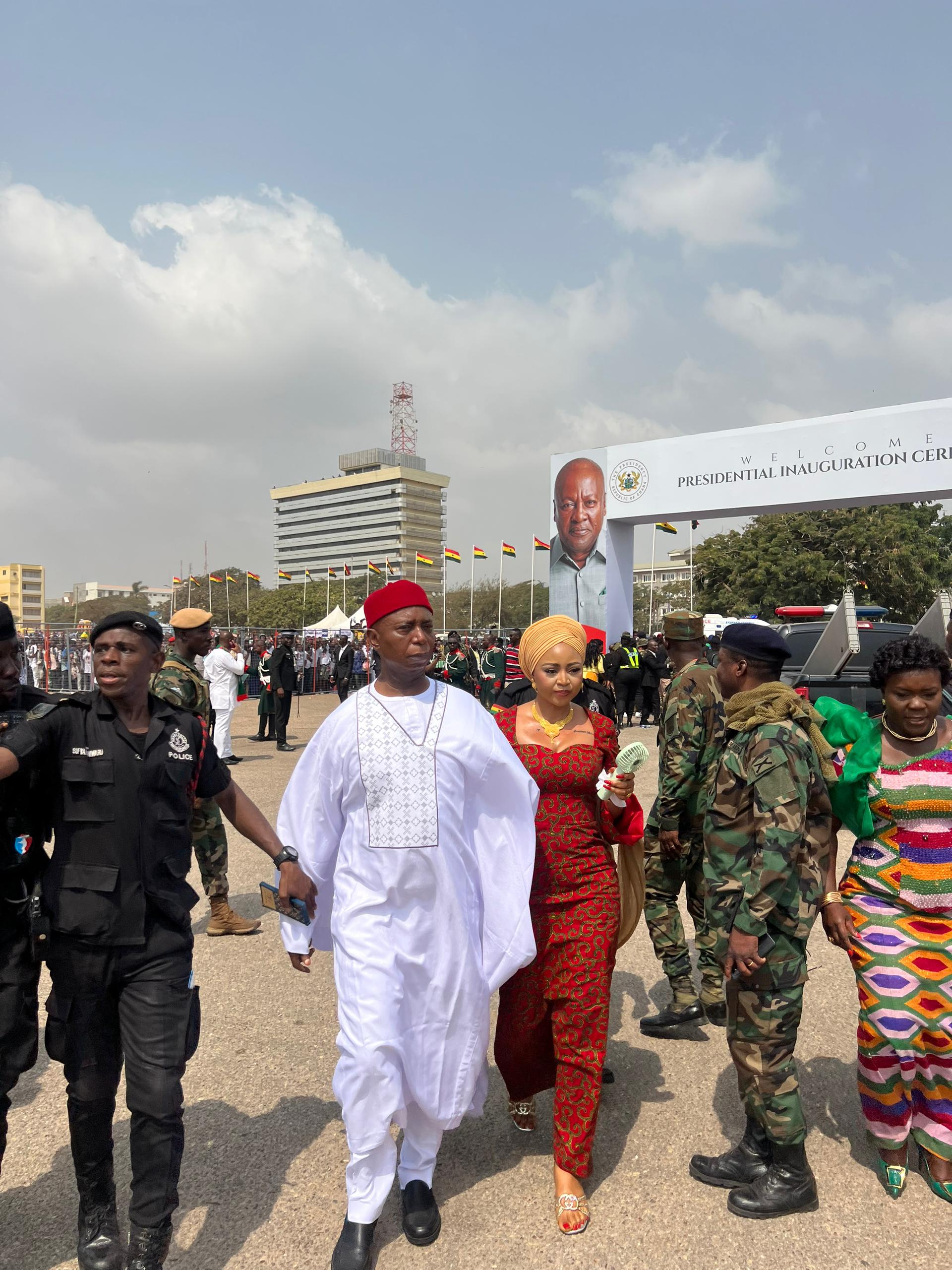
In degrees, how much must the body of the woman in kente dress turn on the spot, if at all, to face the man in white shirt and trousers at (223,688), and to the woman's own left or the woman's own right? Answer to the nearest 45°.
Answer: approximately 135° to the woman's own right

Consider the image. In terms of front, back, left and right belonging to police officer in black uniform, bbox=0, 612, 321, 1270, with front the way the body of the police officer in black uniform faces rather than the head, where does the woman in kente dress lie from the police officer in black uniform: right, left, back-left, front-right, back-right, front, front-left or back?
left

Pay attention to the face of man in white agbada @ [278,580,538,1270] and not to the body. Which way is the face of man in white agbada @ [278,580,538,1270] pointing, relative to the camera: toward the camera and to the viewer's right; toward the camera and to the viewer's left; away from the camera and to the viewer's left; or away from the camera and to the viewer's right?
toward the camera and to the viewer's right

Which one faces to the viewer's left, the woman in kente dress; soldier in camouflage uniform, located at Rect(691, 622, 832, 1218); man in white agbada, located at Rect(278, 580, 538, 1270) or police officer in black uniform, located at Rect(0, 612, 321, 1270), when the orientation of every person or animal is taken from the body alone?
the soldier in camouflage uniform

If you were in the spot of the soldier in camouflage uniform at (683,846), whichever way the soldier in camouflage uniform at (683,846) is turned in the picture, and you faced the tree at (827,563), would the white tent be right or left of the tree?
left

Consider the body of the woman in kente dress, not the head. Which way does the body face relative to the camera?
toward the camera

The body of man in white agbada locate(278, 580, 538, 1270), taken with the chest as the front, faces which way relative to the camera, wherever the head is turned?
toward the camera

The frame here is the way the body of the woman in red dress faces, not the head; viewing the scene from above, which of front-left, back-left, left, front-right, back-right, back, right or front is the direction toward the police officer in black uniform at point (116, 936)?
front-right

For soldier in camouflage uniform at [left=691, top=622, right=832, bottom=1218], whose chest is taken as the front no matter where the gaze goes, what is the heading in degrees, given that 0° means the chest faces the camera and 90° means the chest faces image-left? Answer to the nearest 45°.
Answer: approximately 90°
